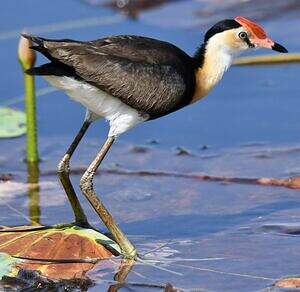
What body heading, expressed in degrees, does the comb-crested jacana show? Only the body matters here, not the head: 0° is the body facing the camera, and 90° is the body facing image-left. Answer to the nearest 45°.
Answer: approximately 270°

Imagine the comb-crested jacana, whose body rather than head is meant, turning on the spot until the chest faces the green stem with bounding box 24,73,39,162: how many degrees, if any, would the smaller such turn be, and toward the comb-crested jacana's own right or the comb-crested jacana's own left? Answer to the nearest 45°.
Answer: approximately 135° to the comb-crested jacana's own left
